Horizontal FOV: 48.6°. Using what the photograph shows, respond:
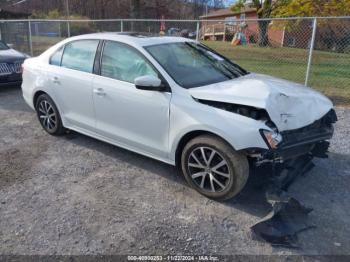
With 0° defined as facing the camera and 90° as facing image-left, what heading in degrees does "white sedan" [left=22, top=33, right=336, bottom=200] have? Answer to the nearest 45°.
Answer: approximately 315°

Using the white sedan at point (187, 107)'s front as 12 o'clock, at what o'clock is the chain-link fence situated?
The chain-link fence is roughly at 8 o'clock from the white sedan.
